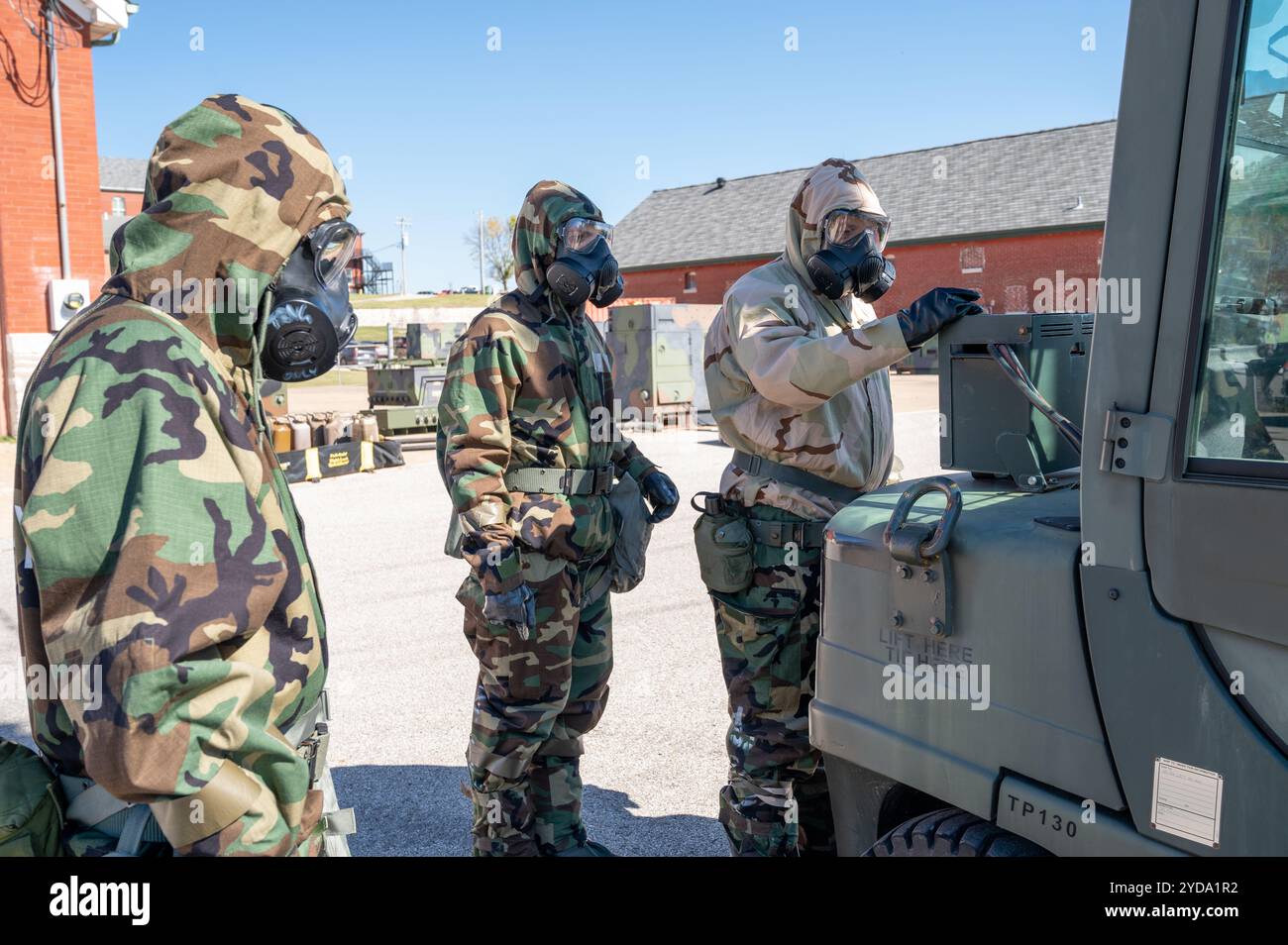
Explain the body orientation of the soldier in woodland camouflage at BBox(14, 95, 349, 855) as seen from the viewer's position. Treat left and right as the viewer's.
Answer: facing to the right of the viewer

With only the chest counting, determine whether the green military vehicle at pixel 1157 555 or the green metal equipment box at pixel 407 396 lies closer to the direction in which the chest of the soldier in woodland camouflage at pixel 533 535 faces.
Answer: the green military vehicle

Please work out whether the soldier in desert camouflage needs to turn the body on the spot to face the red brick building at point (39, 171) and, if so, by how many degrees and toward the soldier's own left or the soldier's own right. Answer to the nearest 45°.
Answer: approximately 180°

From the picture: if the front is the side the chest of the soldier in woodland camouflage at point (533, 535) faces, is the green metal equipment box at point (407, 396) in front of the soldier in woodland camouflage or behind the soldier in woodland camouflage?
behind

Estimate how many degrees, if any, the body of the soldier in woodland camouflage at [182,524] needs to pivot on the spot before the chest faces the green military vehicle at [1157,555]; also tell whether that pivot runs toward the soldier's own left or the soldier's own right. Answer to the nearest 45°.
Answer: approximately 45° to the soldier's own right

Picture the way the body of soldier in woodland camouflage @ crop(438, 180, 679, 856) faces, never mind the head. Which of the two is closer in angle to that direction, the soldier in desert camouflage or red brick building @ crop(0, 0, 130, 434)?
the soldier in desert camouflage

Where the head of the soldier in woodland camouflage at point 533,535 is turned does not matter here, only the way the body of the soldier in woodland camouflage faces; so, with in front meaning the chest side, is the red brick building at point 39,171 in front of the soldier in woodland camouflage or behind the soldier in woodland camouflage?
behind
